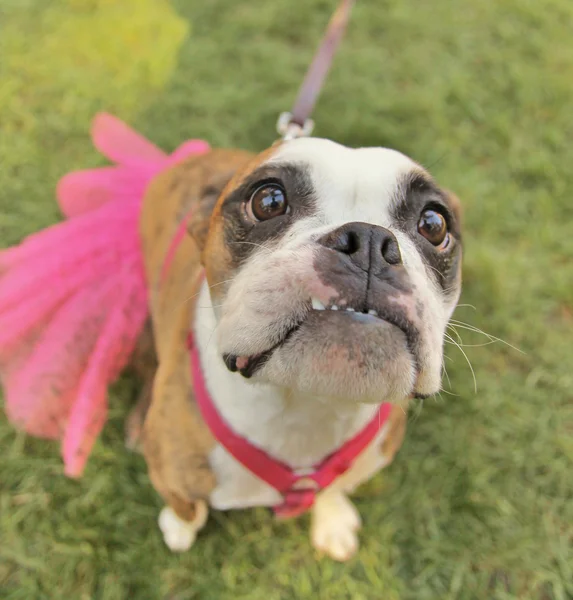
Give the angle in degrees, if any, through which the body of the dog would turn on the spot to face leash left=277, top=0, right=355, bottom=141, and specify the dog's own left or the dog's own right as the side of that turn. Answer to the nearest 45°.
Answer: approximately 135° to the dog's own left

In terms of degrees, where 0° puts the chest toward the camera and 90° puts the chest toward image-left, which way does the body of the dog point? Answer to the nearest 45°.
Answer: approximately 315°
